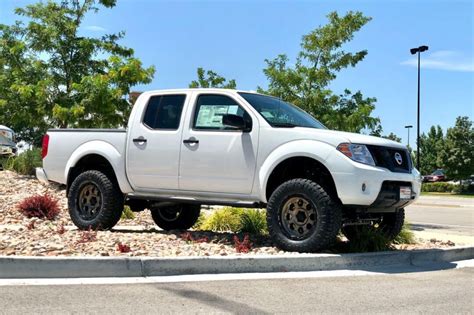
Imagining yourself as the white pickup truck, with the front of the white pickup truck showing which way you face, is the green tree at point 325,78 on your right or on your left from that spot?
on your left

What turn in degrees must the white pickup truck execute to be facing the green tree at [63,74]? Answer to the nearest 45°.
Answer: approximately 180°

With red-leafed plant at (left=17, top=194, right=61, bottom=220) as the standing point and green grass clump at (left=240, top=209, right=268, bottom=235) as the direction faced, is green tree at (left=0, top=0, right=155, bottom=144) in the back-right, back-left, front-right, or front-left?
back-left

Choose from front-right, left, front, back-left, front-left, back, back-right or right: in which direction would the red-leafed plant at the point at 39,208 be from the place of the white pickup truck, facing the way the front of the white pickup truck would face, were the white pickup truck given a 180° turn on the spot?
front

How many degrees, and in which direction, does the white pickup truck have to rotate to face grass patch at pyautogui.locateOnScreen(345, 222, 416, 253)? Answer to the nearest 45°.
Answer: approximately 45° to its left

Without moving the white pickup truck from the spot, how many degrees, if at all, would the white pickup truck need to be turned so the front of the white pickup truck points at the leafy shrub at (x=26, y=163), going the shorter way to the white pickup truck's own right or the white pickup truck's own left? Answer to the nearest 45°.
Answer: approximately 180°
